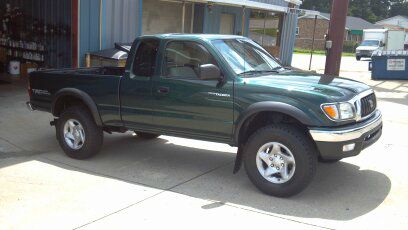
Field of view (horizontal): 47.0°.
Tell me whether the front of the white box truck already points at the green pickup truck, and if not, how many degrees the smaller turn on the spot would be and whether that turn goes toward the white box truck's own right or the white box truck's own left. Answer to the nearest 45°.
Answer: approximately 45° to the white box truck's own left

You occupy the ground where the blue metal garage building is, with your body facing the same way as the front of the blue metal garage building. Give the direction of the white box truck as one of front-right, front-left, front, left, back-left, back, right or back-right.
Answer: back-left

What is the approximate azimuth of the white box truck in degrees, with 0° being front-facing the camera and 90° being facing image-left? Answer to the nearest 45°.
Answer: approximately 45°

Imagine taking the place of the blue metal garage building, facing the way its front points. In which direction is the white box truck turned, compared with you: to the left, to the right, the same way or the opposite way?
to the right

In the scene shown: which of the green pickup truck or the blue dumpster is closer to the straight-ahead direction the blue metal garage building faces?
the green pickup truck

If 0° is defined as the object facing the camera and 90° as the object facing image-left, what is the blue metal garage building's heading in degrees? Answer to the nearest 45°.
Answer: approximately 0°

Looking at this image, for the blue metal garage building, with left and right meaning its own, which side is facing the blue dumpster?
left

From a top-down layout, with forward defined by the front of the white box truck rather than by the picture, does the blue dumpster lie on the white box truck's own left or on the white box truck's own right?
on the white box truck's own left

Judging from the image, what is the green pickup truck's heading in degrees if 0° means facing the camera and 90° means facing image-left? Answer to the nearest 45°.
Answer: approximately 315°
